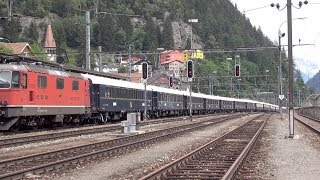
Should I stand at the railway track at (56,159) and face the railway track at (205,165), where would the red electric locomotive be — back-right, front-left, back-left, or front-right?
back-left

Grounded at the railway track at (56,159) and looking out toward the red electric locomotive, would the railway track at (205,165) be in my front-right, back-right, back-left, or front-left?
back-right

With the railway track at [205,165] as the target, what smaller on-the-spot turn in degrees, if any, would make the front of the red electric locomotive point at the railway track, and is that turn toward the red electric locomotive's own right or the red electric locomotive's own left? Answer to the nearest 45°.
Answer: approximately 45° to the red electric locomotive's own left

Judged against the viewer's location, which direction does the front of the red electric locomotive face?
facing the viewer and to the left of the viewer

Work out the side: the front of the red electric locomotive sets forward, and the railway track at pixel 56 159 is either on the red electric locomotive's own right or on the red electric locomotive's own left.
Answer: on the red electric locomotive's own left
